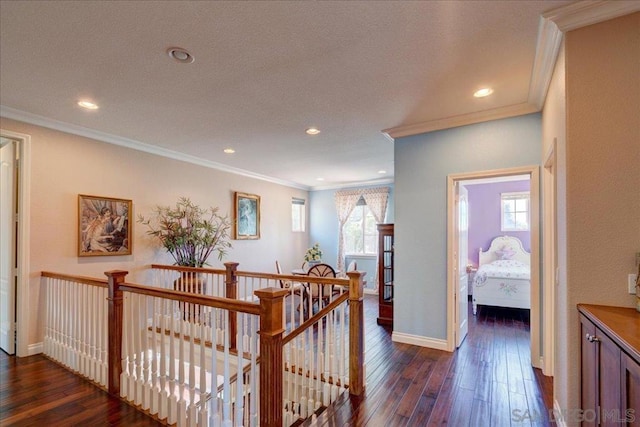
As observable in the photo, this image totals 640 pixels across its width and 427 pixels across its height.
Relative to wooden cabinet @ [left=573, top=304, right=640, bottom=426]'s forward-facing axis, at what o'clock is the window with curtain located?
The window with curtain is roughly at 3 o'clock from the wooden cabinet.

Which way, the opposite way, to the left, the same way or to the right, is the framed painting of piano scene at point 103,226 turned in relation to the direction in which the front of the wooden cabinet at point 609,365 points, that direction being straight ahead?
the opposite way

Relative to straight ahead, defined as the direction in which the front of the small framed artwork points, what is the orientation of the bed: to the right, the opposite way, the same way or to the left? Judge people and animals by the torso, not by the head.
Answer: to the right

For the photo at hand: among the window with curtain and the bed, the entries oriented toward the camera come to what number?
2

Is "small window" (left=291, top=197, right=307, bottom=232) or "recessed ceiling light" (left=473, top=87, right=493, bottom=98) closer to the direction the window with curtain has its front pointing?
the recessed ceiling light

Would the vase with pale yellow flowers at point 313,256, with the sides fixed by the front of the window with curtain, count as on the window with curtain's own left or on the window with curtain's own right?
on the window with curtain's own right

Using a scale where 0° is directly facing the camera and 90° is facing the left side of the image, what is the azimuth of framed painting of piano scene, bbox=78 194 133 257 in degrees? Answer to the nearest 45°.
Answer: approximately 315°

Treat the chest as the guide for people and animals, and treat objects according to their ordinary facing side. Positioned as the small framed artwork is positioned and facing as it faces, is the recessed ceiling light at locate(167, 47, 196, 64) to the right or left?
on its right

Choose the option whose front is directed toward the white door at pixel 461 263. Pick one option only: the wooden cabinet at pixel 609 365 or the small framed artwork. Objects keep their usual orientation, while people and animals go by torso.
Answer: the small framed artwork

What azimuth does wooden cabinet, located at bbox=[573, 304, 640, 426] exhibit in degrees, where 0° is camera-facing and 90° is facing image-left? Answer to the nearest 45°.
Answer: approximately 45°
